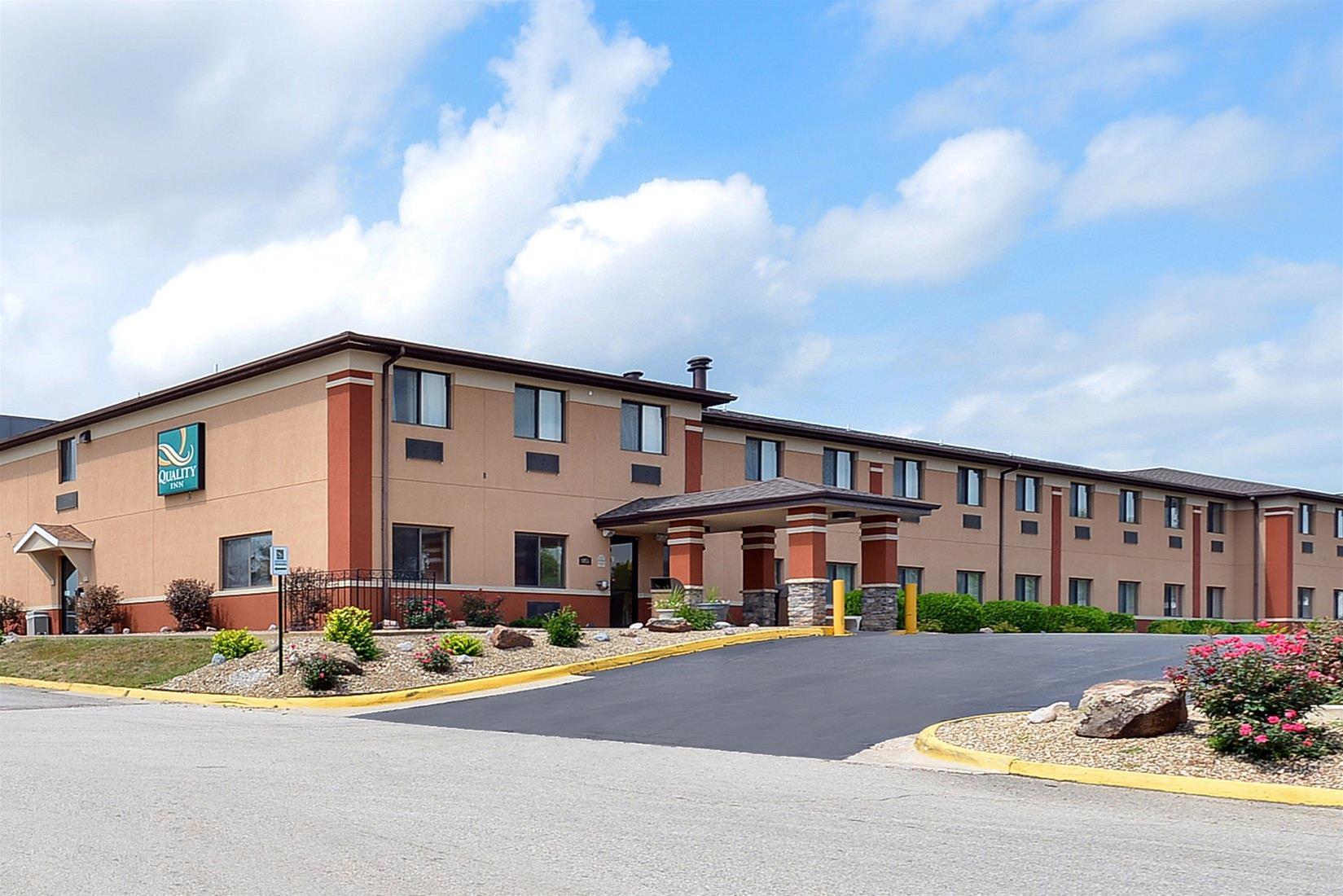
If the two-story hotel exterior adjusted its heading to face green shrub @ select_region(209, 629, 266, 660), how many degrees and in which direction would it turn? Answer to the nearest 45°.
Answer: approximately 45° to its right

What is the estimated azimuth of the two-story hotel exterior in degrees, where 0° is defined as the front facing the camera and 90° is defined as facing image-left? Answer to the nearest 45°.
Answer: approximately 315°
